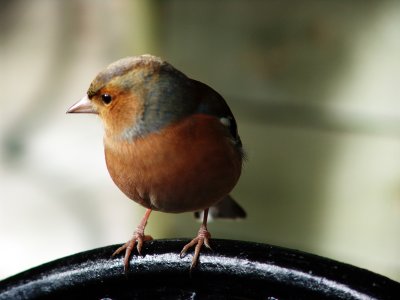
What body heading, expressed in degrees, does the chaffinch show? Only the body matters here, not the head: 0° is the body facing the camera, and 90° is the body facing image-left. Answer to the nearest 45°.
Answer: approximately 45°
